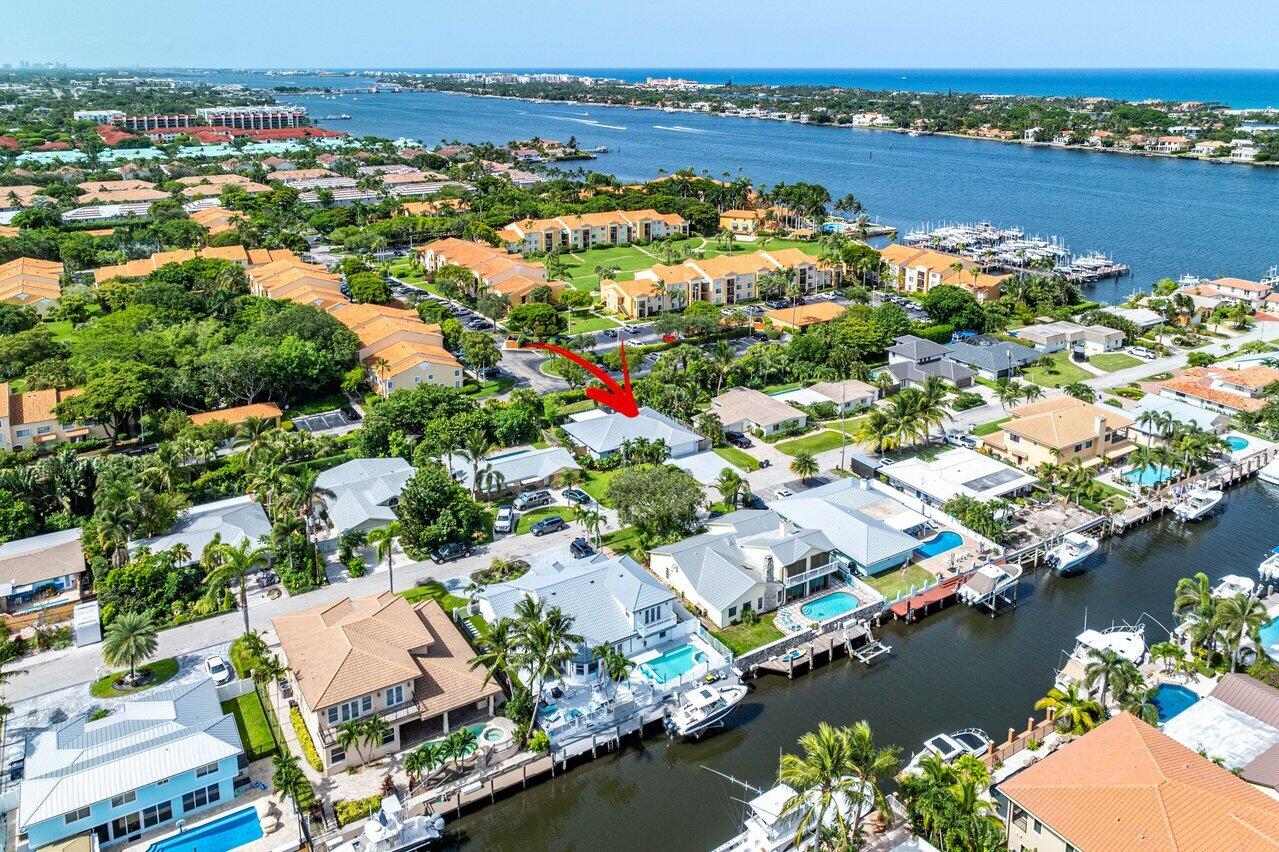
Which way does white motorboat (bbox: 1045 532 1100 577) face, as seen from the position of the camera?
facing away from the viewer and to the right of the viewer

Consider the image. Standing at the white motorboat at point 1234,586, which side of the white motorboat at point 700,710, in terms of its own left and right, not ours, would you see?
front

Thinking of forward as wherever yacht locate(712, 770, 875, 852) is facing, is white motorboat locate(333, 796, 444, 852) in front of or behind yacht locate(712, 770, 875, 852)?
behind

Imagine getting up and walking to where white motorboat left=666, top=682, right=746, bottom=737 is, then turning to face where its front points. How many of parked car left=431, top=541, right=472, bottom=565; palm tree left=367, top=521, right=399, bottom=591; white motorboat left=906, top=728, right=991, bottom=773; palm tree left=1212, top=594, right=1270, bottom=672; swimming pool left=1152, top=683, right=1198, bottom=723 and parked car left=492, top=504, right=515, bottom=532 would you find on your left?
3

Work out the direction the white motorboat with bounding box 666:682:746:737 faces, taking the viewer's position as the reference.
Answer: facing away from the viewer and to the right of the viewer

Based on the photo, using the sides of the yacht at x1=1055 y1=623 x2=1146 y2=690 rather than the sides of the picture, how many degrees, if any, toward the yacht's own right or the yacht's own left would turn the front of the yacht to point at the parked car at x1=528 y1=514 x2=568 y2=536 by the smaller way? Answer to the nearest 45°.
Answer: approximately 135° to the yacht's own left

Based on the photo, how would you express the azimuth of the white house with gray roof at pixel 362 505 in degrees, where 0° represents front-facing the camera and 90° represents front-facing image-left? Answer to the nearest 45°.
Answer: approximately 315°

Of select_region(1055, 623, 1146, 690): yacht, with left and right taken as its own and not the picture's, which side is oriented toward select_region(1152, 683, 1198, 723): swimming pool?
right
